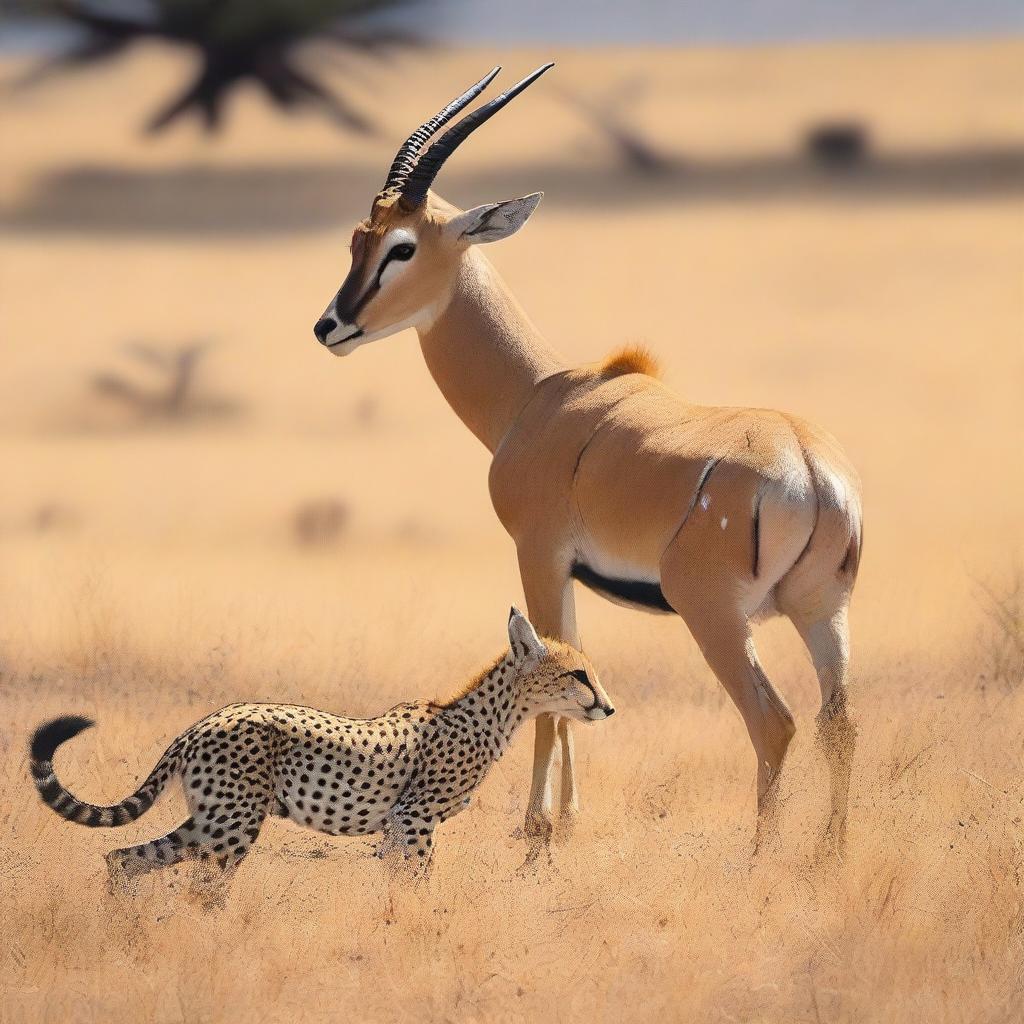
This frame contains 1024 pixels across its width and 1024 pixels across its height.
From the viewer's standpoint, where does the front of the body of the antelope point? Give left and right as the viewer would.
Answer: facing away from the viewer and to the left of the viewer

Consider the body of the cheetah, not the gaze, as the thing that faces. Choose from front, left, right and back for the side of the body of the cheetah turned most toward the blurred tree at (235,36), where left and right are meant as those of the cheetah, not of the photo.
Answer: left

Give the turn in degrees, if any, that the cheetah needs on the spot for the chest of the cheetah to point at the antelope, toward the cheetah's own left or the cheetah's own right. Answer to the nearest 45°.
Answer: approximately 45° to the cheetah's own left

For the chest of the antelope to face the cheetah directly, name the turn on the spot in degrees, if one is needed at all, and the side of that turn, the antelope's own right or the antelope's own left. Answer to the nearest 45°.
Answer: approximately 90° to the antelope's own left

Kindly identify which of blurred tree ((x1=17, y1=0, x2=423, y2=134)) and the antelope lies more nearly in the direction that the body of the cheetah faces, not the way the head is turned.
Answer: the antelope

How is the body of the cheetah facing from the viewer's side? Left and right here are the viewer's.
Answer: facing to the right of the viewer

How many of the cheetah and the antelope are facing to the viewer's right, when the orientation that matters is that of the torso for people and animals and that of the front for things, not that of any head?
1

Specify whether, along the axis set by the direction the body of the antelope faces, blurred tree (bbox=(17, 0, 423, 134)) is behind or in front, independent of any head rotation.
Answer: in front
